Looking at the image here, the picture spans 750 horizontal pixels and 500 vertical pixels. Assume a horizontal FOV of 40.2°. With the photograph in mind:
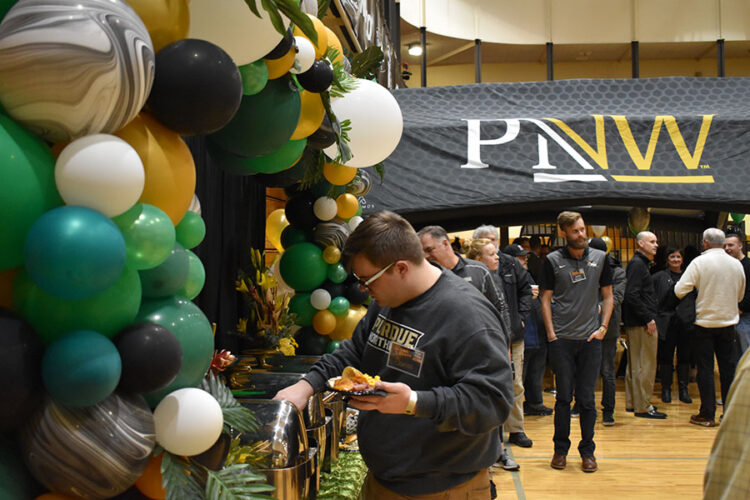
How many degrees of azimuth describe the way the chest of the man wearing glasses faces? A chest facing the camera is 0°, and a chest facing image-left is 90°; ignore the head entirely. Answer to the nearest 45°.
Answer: approximately 45°

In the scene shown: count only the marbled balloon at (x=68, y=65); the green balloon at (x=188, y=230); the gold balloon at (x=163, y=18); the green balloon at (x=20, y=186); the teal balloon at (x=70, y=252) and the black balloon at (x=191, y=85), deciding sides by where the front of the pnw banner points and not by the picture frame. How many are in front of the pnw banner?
6

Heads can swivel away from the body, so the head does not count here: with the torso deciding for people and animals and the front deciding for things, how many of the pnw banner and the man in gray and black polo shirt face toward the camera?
2

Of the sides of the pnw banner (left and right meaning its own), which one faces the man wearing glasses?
front

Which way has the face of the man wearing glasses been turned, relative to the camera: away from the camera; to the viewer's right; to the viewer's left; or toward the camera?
to the viewer's left

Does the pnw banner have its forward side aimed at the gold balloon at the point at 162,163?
yes

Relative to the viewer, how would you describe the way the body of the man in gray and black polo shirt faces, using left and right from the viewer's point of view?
facing the viewer

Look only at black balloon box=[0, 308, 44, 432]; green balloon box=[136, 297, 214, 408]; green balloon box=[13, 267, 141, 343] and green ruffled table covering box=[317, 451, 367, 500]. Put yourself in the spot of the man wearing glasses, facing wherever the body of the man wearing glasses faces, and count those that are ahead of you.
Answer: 4

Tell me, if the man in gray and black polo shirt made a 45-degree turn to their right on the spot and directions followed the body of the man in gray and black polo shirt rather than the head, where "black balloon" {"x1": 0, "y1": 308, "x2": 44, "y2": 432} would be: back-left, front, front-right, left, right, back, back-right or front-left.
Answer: front-left

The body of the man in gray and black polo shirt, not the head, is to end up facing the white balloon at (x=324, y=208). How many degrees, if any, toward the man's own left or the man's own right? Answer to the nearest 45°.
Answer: approximately 45° to the man's own right

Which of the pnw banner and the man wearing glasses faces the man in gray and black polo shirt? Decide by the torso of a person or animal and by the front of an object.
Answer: the pnw banner

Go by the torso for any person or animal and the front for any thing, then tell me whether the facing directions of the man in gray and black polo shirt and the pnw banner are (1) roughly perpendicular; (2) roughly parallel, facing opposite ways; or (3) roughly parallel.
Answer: roughly parallel

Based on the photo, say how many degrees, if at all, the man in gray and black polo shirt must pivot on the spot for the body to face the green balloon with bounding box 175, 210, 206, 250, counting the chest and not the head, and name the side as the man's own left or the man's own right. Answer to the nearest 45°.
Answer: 0° — they already face it

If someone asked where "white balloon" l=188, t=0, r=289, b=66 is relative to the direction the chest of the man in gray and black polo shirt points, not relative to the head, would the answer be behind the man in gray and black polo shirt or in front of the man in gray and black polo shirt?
in front

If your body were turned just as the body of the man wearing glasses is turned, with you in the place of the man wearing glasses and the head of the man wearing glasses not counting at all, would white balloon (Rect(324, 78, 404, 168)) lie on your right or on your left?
on your right
